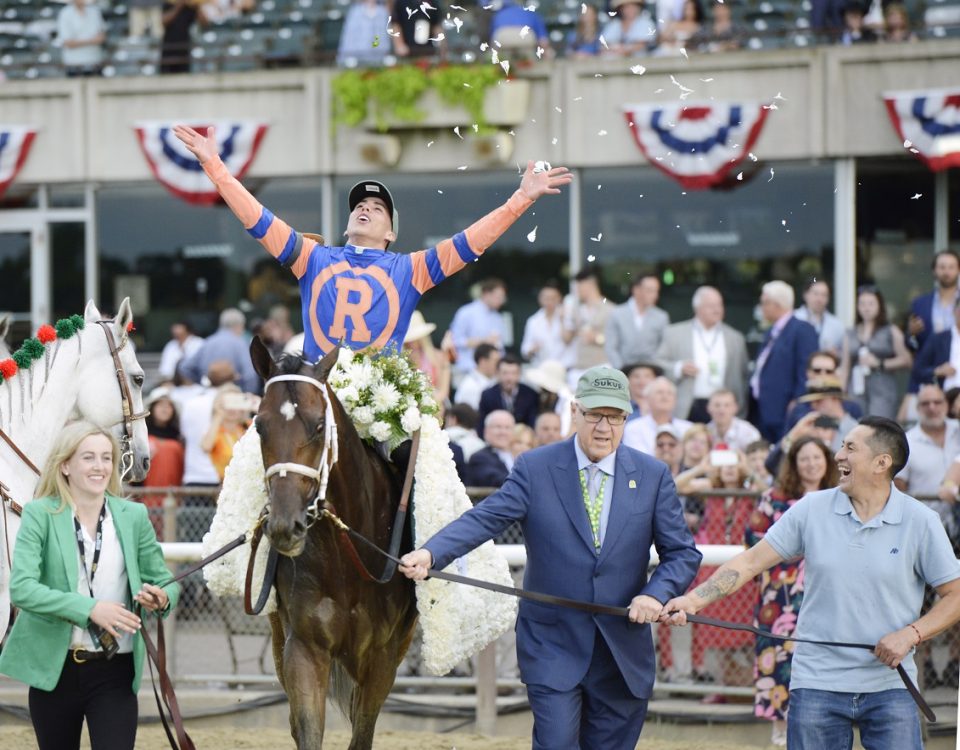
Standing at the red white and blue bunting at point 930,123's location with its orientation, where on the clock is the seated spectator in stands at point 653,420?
The seated spectator in stands is roughly at 1 o'clock from the red white and blue bunting.

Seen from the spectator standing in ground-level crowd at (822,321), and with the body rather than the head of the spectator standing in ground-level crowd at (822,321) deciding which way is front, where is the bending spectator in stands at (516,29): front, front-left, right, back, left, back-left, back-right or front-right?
back-right

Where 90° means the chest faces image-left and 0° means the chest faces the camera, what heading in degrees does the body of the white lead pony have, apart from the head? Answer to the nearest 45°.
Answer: approximately 270°

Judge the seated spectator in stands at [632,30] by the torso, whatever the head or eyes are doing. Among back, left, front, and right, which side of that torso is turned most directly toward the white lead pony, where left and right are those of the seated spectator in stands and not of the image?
front

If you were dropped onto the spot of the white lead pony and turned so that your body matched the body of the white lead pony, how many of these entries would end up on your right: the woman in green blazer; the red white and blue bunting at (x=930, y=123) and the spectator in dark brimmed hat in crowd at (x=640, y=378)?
1

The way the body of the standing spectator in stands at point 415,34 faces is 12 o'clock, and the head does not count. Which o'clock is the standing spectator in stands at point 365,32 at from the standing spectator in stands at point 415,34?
the standing spectator in stands at point 365,32 is roughly at 4 o'clock from the standing spectator in stands at point 415,34.

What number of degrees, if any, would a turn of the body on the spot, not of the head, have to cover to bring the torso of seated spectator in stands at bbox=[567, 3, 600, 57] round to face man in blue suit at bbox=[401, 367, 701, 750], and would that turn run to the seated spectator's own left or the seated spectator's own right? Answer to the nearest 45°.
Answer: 0° — they already face them
